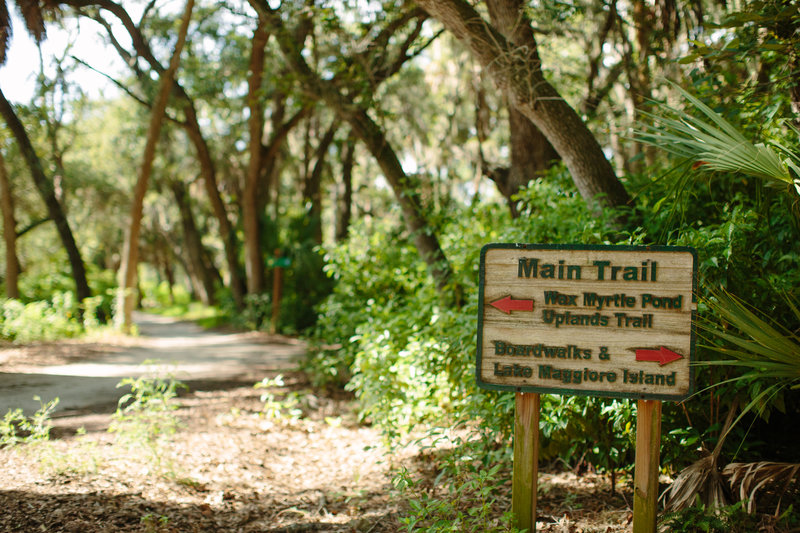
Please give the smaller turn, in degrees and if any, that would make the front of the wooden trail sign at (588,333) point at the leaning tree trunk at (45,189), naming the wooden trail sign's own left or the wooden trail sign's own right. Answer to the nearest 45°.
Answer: approximately 135° to the wooden trail sign's own right

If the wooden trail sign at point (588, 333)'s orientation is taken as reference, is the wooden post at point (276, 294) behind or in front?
behind

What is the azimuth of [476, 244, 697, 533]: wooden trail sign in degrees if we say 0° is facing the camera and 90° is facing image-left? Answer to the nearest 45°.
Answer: approximately 0°

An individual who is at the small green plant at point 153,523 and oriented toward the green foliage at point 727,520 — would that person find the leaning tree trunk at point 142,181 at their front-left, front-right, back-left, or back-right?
back-left

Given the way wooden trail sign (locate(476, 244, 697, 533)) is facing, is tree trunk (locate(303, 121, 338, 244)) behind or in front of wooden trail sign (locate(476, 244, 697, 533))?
behind

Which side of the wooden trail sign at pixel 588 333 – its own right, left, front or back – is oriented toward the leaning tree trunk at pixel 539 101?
back

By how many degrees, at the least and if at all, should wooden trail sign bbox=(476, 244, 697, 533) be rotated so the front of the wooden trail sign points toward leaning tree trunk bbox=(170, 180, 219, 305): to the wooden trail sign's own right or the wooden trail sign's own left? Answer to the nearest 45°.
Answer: approximately 135° to the wooden trail sign's own right

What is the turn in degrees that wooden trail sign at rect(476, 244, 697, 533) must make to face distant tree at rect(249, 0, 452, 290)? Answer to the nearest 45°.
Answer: approximately 135° to its right

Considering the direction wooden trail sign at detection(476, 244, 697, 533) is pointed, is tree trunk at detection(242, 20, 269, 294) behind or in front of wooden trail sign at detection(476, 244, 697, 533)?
behind
